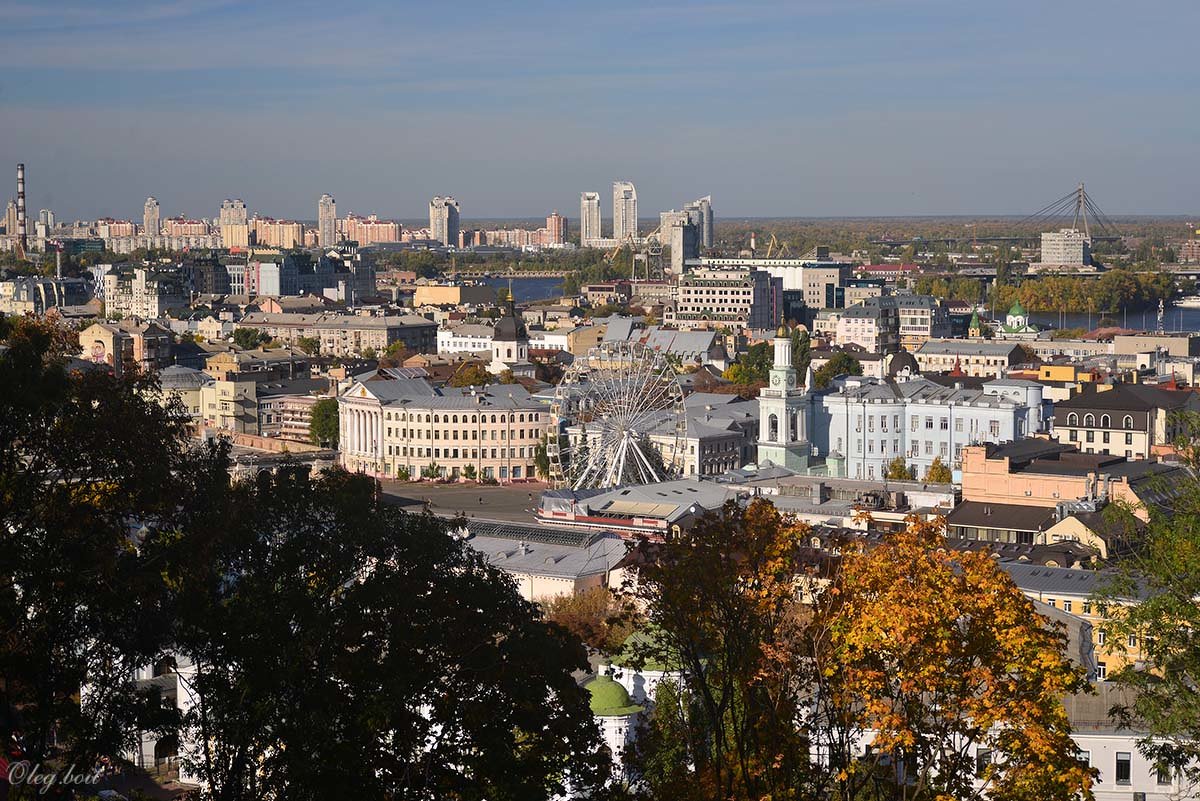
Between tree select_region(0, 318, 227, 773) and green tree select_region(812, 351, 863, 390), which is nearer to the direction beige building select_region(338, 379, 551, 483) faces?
the tree

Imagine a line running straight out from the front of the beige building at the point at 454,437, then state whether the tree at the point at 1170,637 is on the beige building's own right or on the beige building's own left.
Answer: on the beige building's own left

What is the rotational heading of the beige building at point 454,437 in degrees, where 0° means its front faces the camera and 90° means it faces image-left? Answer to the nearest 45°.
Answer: approximately 45°

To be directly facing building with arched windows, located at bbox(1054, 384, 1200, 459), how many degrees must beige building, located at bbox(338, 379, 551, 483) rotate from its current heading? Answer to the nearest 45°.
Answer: approximately 90° to its left

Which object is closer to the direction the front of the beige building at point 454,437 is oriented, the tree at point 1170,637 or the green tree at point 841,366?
the tree

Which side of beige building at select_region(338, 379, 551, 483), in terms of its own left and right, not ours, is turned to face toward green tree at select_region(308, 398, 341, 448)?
right

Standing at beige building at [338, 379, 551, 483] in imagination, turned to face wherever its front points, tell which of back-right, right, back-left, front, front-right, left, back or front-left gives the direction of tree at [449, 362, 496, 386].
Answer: back-right

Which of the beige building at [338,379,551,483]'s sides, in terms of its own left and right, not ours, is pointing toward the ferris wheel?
left

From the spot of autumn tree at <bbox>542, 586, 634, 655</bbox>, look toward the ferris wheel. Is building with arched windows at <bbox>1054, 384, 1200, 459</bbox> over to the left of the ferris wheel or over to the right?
right

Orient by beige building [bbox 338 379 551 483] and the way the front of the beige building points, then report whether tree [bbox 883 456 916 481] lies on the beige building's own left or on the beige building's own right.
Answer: on the beige building's own left

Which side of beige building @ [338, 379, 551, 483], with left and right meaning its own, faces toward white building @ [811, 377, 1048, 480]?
left

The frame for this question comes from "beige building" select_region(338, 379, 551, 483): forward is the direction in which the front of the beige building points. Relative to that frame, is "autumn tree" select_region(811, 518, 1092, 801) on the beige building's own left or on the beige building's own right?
on the beige building's own left
